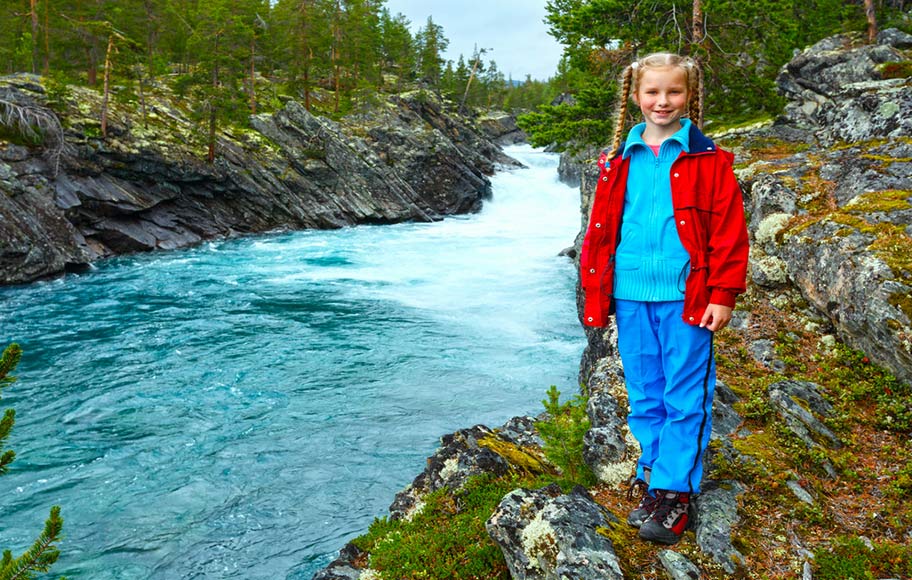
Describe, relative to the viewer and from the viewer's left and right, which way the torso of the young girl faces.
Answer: facing the viewer and to the left of the viewer

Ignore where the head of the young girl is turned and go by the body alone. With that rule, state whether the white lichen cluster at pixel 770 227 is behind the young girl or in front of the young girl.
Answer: behind

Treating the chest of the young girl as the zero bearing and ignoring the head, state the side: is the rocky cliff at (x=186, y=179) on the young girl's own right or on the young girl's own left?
on the young girl's own right

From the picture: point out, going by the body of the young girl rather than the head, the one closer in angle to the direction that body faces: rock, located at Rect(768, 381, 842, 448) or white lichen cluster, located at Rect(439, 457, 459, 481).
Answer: the white lichen cluster

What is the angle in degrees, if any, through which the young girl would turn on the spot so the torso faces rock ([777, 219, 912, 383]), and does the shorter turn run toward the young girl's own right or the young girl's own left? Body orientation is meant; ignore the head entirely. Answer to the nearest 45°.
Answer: approximately 180°

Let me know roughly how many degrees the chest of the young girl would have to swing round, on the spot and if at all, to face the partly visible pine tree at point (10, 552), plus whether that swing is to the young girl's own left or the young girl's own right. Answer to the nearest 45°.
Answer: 0° — they already face it

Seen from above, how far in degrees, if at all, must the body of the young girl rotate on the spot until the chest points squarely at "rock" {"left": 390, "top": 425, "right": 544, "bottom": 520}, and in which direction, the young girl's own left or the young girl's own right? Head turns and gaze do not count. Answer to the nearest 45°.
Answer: approximately 90° to the young girl's own right

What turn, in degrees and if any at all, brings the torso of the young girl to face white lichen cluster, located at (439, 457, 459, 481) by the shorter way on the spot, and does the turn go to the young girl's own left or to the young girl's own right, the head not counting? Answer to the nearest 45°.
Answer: approximately 90° to the young girl's own right
